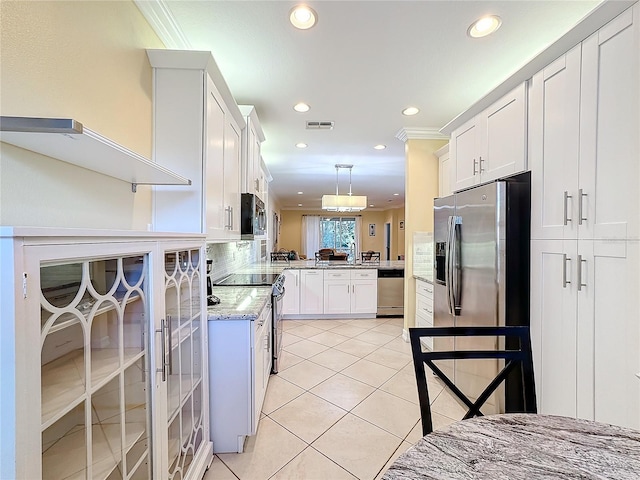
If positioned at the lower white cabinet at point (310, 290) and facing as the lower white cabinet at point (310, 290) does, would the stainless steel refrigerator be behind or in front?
in front

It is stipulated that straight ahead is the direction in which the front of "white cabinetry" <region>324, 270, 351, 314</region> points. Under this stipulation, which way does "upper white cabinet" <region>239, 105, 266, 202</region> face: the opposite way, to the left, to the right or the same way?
to the left

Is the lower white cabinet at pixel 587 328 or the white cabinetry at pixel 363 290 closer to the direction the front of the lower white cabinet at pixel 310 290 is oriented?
the lower white cabinet

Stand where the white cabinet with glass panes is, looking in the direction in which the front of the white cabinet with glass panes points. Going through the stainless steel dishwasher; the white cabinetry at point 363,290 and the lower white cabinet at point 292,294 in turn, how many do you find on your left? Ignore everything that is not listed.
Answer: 3

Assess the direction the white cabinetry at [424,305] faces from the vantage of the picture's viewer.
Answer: facing to the left of the viewer

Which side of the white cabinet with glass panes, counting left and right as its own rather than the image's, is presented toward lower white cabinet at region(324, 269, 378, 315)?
left

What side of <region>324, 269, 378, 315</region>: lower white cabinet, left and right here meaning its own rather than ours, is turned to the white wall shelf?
front

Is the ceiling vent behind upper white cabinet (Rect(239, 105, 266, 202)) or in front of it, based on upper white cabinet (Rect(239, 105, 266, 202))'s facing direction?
in front

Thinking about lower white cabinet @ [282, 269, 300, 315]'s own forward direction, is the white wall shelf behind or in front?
in front

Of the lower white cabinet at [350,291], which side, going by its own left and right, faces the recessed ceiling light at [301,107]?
front

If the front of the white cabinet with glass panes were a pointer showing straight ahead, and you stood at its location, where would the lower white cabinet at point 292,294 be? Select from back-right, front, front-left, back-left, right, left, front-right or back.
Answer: left

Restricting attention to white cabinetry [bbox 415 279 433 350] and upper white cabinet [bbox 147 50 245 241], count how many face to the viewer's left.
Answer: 1
